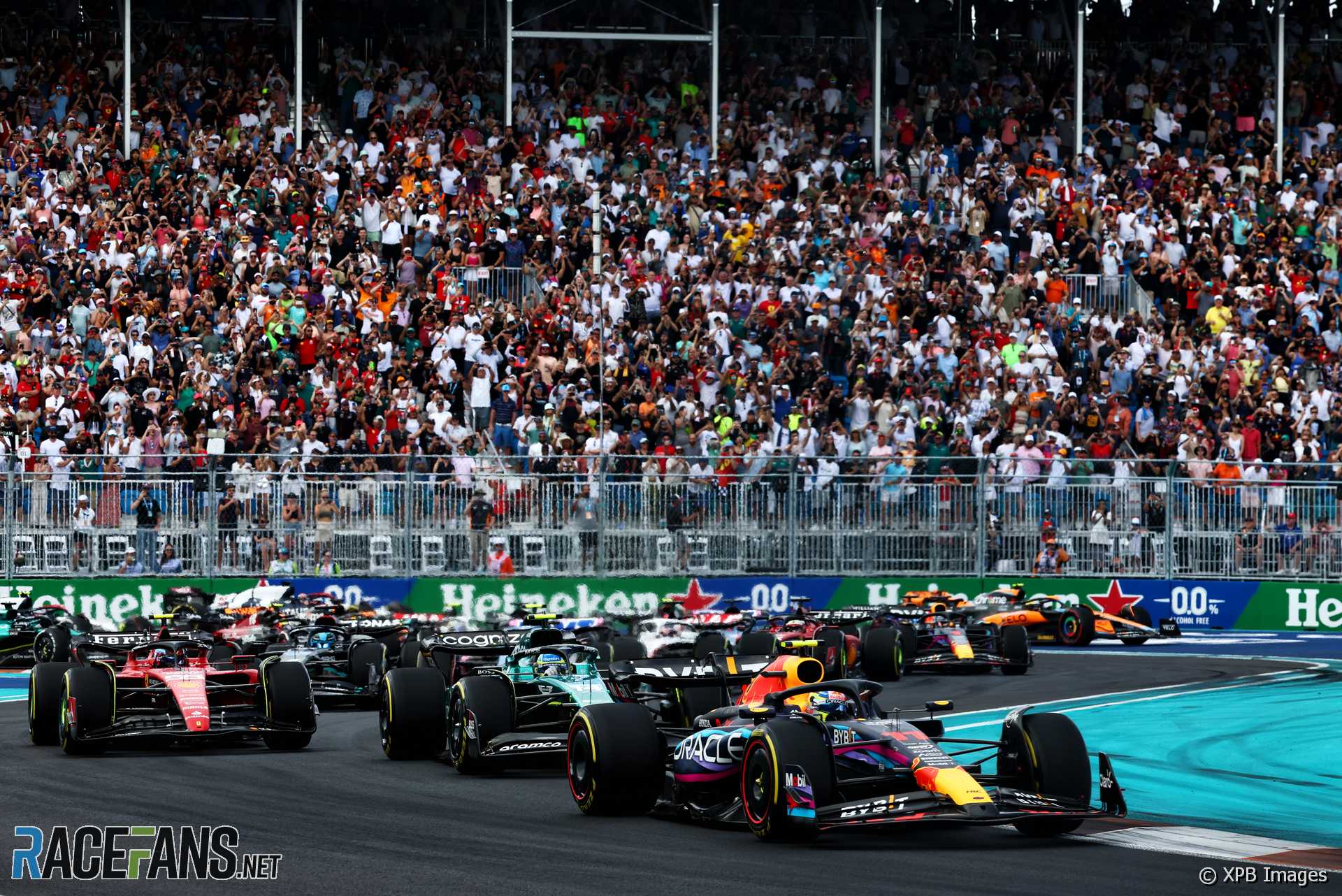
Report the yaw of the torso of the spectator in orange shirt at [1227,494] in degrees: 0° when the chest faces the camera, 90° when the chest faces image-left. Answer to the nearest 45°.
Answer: approximately 0°

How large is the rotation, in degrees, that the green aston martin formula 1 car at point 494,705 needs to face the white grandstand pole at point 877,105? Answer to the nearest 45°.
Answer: approximately 135° to its left

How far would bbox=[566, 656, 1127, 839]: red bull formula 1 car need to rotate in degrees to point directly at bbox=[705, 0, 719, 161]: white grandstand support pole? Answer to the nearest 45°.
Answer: approximately 135° to its left

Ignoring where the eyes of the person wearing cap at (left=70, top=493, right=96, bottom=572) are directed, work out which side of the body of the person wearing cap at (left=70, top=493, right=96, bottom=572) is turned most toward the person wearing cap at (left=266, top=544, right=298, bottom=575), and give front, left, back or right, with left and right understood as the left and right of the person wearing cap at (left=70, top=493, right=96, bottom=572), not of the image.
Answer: left

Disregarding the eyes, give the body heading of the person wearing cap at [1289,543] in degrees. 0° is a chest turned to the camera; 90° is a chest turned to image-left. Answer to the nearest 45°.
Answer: approximately 0°

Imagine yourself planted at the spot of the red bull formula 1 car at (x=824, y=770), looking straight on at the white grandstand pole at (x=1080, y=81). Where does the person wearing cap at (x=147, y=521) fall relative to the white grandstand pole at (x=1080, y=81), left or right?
left

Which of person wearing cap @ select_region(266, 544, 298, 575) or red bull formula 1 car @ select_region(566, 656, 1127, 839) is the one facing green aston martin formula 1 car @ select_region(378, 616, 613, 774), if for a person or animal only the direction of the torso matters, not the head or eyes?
the person wearing cap

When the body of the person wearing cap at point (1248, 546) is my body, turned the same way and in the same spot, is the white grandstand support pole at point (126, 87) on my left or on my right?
on my right

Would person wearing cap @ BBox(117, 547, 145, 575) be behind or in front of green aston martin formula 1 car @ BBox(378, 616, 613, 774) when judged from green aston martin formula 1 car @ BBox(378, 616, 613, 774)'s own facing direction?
behind
